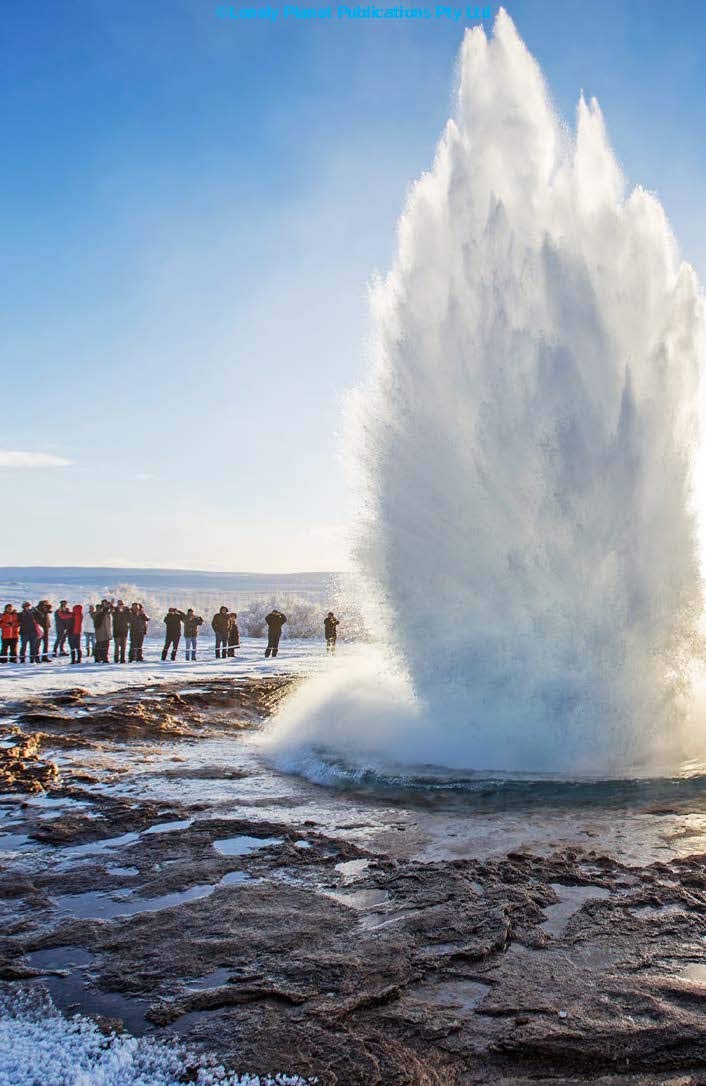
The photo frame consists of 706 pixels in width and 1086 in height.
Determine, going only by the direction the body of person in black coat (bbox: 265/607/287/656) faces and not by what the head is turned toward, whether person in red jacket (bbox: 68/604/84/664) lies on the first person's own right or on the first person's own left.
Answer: on the first person's own right

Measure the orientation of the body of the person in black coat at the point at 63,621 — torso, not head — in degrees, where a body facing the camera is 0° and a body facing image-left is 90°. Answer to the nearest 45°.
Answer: approximately 315°

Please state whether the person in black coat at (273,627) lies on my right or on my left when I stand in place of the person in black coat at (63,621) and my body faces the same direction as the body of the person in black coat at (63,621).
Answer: on my left

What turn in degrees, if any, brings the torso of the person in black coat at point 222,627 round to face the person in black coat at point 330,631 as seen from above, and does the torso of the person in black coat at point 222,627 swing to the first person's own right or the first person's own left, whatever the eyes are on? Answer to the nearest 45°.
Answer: approximately 45° to the first person's own left

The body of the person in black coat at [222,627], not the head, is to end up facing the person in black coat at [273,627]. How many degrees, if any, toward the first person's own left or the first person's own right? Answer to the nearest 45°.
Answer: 0° — they already face them

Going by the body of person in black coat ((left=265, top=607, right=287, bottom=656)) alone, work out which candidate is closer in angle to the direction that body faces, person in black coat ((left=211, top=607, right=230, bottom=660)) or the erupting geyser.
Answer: the erupting geyser

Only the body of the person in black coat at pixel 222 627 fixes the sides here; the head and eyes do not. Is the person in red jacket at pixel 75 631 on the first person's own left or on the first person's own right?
on the first person's own right

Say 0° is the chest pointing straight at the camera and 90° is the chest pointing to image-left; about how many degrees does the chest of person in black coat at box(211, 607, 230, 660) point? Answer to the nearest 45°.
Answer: approximately 315°
